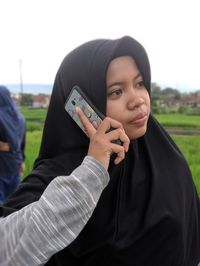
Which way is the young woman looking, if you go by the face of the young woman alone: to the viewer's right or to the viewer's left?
to the viewer's right

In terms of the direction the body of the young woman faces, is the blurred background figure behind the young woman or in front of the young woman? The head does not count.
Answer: behind

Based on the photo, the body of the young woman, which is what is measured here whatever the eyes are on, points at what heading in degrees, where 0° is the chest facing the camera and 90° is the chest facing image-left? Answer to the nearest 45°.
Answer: approximately 315°
